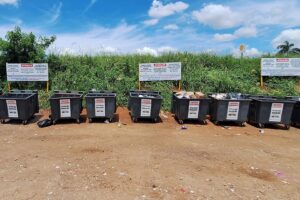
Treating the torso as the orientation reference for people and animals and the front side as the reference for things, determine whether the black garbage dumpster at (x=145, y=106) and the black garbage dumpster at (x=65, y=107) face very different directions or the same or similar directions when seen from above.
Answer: same or similar directions

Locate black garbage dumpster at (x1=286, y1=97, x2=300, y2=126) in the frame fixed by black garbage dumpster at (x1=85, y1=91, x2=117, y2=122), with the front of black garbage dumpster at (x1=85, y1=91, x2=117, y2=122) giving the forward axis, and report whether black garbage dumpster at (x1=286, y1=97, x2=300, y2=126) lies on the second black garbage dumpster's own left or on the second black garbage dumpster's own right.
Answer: on the second black garbage dumpster's own left

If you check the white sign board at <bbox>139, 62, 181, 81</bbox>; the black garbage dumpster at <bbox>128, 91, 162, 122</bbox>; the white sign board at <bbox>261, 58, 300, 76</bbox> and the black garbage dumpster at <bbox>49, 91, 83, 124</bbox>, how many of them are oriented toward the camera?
4

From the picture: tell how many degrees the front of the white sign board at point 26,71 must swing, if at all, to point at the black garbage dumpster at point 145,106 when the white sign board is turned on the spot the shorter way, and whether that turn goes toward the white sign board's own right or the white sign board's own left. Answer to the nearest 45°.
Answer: approximately 45° to the white sign board's own left

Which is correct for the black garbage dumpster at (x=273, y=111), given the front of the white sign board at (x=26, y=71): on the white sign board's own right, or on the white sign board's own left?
on the white sign board's own left

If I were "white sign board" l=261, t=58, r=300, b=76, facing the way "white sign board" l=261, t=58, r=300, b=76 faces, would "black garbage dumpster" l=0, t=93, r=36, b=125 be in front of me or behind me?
in front

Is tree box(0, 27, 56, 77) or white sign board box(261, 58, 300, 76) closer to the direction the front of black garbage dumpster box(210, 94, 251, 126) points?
the tree

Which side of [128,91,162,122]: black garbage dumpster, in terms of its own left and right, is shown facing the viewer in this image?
front

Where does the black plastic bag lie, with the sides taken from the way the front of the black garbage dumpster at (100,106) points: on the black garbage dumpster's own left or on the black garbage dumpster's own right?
on the black garbage dumpster's own right

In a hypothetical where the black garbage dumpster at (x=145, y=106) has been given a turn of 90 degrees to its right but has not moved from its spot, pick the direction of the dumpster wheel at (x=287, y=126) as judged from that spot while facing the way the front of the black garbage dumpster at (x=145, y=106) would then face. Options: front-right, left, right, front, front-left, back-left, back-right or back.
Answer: back

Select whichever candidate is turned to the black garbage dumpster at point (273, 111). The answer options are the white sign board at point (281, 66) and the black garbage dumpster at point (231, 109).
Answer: the white sign board

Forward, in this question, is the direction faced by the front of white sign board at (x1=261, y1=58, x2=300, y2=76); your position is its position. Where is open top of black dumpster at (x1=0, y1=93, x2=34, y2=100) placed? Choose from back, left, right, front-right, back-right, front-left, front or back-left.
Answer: front-right

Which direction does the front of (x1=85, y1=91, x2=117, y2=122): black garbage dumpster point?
toward the camera

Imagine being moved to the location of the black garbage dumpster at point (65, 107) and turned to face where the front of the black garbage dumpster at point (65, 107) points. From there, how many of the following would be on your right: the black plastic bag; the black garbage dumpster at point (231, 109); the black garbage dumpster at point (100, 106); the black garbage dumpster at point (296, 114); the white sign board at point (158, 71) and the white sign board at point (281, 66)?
1

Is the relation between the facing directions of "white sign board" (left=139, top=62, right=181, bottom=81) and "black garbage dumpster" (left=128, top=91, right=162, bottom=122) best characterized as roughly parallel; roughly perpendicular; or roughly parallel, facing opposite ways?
roughly parallel

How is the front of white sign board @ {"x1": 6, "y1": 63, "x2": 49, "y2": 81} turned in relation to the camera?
facing the viewer

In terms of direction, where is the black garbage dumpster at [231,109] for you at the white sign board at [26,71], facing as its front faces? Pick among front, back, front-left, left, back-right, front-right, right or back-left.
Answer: front-left
